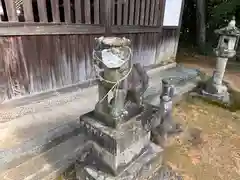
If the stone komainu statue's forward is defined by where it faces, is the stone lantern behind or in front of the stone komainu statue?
behind

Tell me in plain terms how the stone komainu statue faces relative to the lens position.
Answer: facing the viewer and to the left of the viewer
